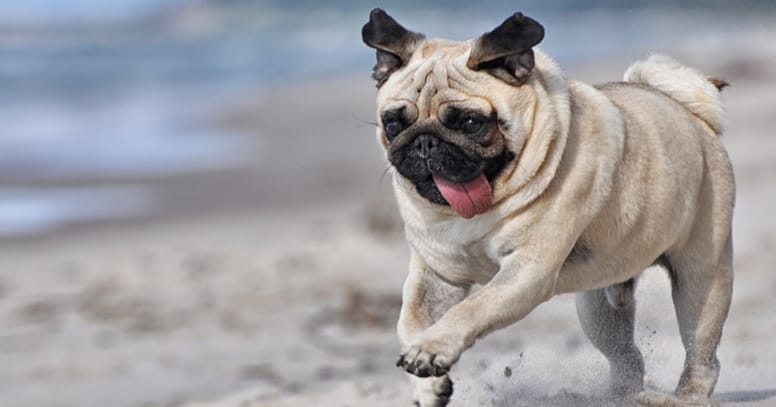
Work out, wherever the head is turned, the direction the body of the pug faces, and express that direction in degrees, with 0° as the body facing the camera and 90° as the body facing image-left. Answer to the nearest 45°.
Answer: approximately 45°
